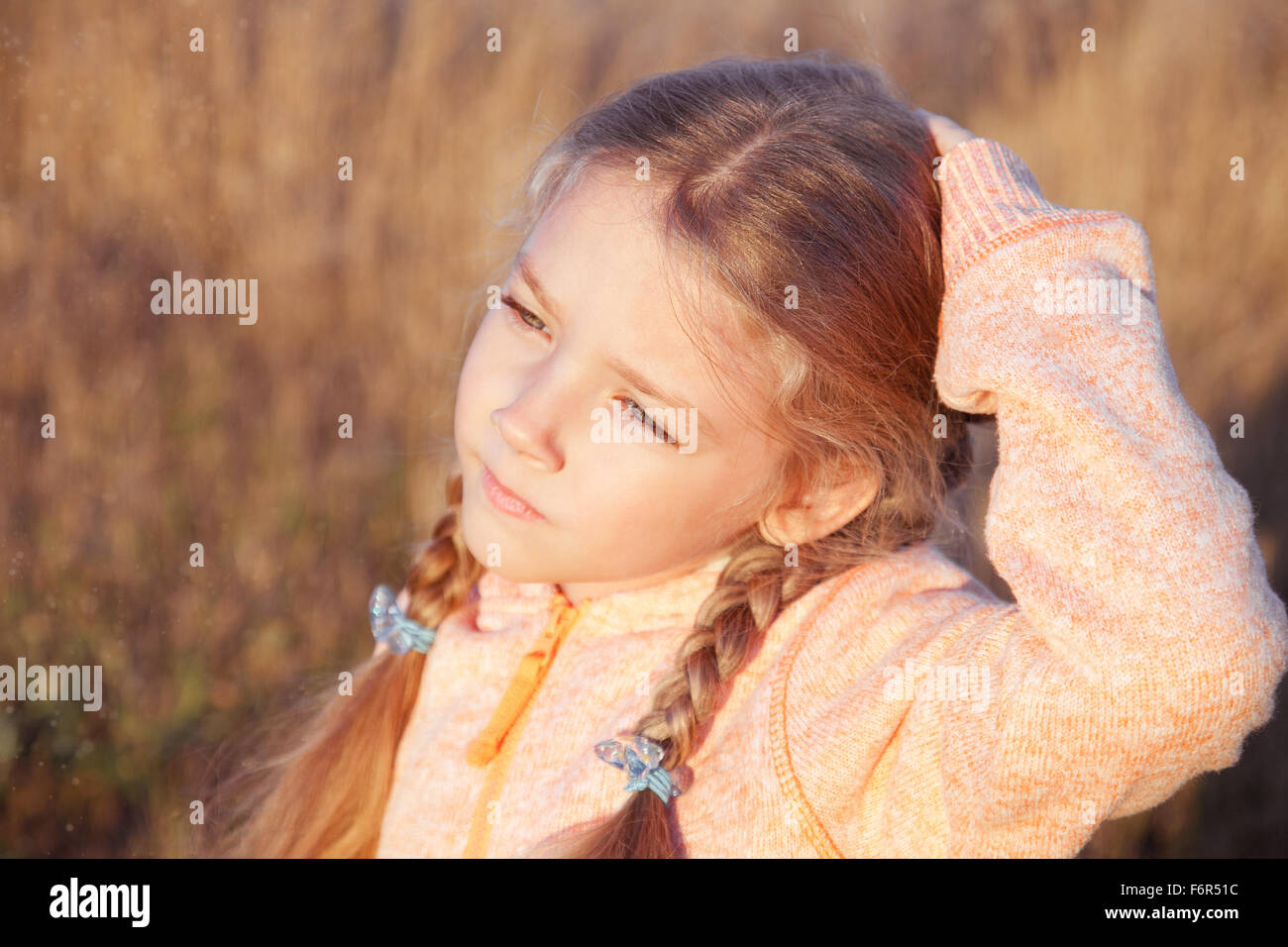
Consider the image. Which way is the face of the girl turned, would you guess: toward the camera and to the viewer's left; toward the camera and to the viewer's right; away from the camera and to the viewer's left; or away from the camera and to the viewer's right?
toward the camera and to the viewer's left
